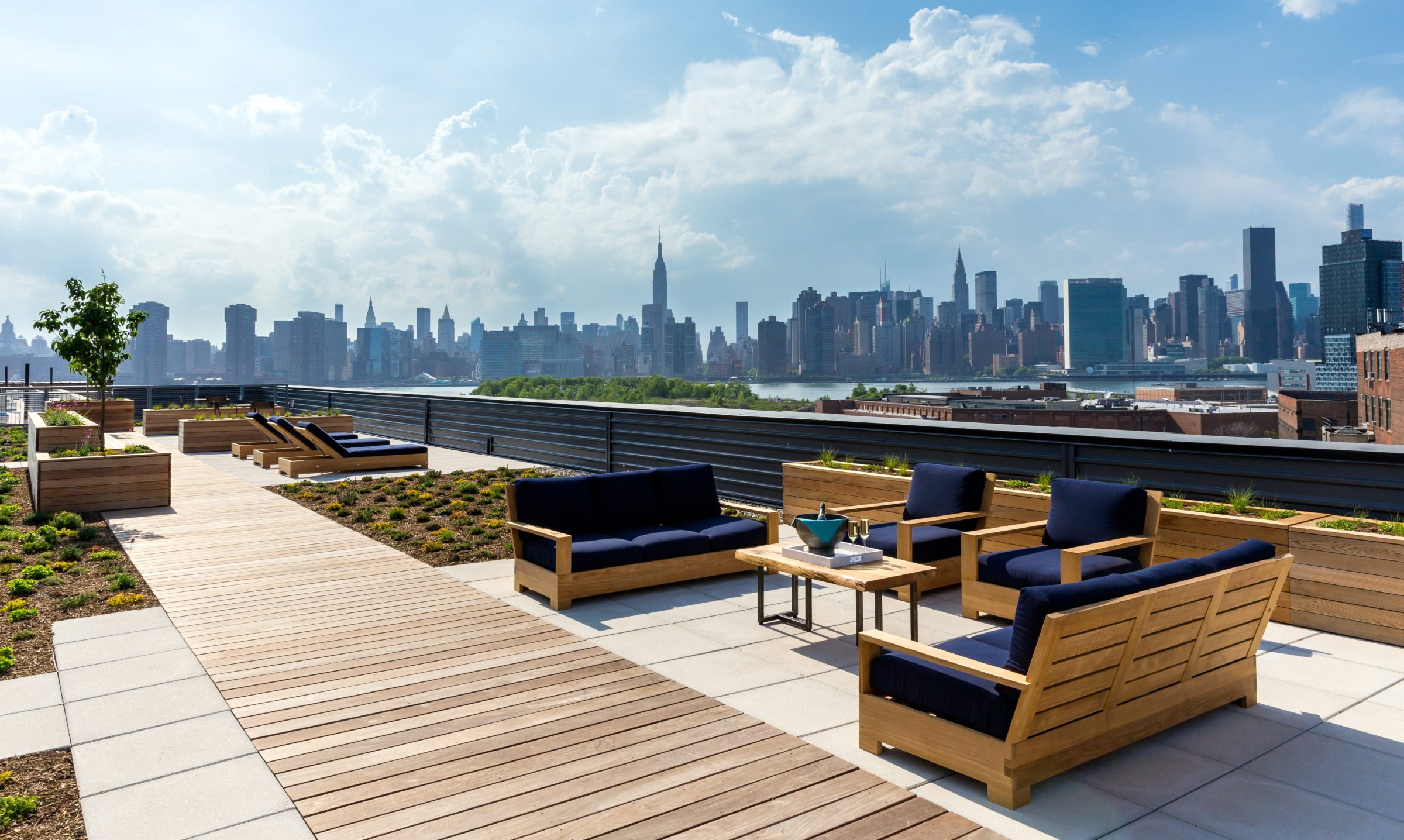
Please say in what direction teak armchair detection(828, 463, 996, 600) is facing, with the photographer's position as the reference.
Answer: facing the viewer and to the left of the viewer

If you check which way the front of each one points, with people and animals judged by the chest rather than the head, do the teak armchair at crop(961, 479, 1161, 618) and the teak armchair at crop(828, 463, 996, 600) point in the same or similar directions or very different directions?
same or similar directions

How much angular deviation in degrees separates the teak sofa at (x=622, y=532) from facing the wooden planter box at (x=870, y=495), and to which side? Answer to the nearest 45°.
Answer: approximately 90° to its left

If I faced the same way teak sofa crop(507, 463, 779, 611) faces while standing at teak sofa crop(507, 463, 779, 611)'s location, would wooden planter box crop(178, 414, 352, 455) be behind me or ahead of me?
behind

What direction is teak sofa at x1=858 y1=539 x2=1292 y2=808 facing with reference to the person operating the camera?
facing away from the viewer and to the left of the viewer

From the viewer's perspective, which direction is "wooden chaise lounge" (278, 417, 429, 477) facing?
to the viewer's right

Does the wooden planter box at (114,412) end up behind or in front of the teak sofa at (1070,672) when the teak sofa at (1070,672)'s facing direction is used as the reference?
in front

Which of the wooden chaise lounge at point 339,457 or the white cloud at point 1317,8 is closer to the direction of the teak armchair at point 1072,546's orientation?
the wooden chaise lounge

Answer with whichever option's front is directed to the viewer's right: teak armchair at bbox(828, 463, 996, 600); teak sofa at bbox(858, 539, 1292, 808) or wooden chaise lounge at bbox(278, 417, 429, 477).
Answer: the wooden chaise lounge

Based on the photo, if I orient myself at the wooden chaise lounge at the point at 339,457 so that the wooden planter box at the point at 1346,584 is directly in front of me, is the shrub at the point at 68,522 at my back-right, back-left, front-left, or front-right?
front-right

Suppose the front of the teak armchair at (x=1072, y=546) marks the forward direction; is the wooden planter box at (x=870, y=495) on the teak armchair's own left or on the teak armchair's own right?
on the teak armchair's own right

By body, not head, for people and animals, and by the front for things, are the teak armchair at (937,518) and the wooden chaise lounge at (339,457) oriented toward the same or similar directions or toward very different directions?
very different directions

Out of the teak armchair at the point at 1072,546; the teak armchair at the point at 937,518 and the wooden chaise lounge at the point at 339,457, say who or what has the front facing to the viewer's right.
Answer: the wooden chaise lounge

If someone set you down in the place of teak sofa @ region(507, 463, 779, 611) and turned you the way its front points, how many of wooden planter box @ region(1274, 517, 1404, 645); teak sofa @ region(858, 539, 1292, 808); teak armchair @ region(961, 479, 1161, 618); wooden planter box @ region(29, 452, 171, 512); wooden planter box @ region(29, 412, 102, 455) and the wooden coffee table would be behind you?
2

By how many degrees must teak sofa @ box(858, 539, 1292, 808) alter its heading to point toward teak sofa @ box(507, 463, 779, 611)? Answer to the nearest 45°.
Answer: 0° — it already faces it
